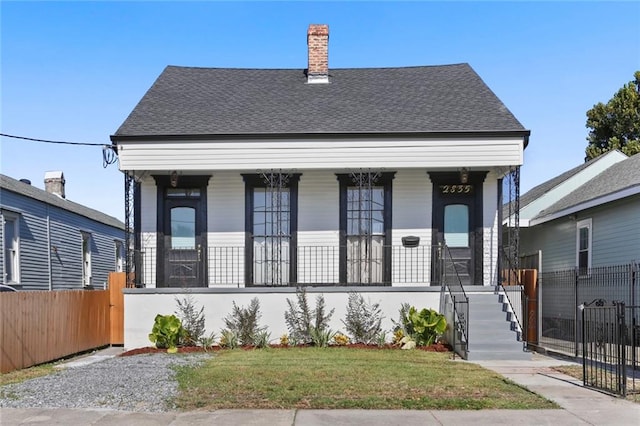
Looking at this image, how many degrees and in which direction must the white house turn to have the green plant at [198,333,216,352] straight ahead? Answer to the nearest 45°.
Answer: approximately 45° to its right

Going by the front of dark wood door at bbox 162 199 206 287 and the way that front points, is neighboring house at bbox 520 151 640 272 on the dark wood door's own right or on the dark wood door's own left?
on the dark wood door's own left

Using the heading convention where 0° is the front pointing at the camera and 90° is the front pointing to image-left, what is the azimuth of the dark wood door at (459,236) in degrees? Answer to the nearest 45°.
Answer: approximately 0°

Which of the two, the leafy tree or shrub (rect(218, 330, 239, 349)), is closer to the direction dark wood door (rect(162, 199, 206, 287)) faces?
the shrub

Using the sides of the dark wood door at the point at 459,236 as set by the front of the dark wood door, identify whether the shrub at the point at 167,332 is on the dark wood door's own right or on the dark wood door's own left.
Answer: on the dark wood door's own right

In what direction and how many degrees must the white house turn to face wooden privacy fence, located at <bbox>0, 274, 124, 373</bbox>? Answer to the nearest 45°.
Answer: approximately 45° to its right

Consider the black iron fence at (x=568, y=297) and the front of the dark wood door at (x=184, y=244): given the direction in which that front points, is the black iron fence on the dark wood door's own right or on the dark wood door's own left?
on the dark wood door's own left

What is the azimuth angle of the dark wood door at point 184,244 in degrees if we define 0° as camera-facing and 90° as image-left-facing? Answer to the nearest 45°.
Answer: approximately 0°
